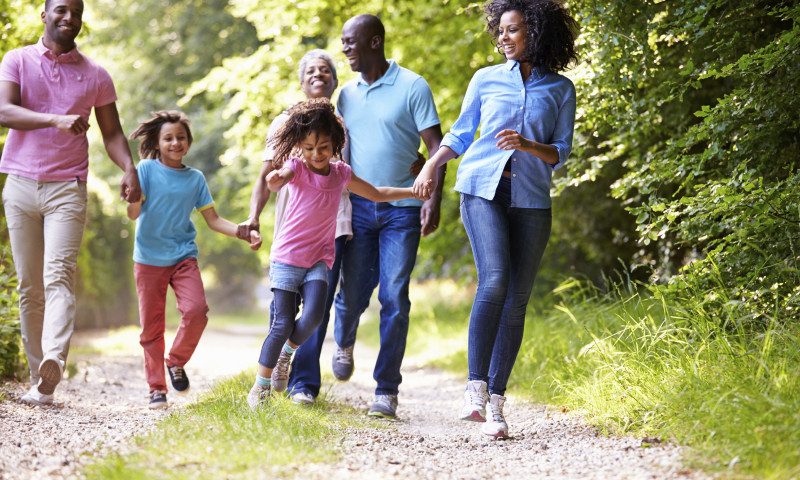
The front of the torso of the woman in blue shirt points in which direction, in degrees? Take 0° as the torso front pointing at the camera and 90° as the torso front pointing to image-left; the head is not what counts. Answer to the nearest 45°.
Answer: approximately 0°

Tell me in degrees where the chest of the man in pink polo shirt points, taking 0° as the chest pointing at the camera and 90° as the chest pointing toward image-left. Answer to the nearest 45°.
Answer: approximately 0°

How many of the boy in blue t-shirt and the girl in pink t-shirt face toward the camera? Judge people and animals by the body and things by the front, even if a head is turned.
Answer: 2

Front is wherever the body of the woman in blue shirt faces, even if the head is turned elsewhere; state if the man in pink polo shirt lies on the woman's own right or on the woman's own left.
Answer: on the woman's own right

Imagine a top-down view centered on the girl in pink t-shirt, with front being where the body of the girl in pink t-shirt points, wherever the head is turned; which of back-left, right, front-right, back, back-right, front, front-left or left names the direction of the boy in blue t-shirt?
back-right

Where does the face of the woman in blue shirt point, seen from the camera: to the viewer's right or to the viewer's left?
to the viewer's left

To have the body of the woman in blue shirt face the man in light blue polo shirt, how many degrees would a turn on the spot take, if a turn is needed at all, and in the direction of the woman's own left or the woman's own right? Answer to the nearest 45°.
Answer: approximately 135° to the woman's own right

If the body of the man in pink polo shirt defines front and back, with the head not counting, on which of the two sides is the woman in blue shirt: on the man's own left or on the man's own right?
on the man's own left

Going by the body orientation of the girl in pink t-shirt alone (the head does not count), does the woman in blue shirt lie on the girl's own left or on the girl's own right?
on the girl's own left
